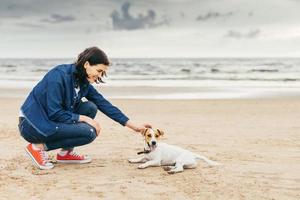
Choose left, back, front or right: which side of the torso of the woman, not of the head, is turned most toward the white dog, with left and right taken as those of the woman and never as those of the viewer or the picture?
front

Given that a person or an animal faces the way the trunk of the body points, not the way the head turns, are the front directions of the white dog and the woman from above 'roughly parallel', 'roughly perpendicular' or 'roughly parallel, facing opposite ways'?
roughly parallel, facing opposite ways

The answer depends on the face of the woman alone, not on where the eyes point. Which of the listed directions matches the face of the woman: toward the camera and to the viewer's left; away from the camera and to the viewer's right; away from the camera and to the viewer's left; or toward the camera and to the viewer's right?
toward the camera and to the viewer's right

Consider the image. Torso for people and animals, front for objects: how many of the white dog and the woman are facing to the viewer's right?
1

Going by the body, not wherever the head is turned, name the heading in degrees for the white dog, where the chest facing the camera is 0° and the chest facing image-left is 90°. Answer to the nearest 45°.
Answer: approximately 90°

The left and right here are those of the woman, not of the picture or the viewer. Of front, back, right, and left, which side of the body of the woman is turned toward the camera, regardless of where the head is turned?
right

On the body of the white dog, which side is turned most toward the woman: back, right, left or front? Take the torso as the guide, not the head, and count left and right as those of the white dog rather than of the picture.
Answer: front
